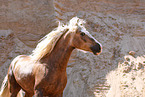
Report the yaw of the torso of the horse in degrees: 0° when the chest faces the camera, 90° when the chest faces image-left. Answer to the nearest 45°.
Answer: approximately 315°
